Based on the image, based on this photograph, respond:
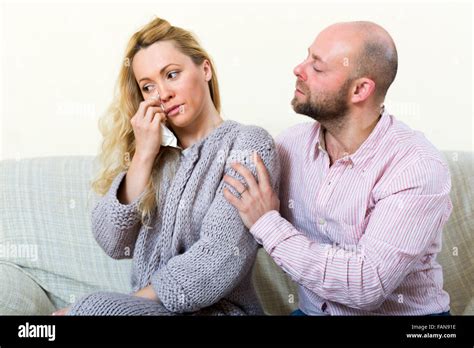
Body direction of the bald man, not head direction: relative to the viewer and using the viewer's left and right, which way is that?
facing the viewer and to the left of the viewer

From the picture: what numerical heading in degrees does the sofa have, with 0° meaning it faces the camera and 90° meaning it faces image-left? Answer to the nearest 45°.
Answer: approximately 0°

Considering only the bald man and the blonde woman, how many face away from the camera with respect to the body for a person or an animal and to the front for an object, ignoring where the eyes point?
0
